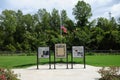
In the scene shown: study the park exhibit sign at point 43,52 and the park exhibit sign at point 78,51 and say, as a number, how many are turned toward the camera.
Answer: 2

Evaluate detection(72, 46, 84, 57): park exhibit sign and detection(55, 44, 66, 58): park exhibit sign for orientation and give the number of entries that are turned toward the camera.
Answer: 2

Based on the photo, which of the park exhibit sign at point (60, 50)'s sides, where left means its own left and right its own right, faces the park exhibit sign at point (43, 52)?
right

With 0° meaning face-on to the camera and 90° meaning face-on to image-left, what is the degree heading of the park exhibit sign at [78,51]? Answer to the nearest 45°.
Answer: approximately 0°

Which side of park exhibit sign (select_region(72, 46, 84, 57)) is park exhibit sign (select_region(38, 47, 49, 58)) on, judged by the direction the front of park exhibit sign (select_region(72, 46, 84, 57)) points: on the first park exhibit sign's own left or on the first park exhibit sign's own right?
on the first park exhibit sign's own right

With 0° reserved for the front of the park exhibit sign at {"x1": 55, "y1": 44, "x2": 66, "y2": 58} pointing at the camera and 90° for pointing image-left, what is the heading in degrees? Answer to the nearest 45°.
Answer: approximately 0°
